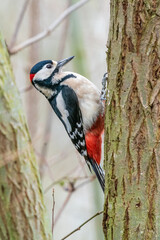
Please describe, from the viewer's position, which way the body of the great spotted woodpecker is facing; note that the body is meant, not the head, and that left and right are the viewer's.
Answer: facing to the right of the viewer

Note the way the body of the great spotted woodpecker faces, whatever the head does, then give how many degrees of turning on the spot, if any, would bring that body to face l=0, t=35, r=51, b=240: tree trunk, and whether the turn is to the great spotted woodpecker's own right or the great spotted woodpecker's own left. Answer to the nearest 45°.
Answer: approximately 135° to the great spotted woodpecker's own right
